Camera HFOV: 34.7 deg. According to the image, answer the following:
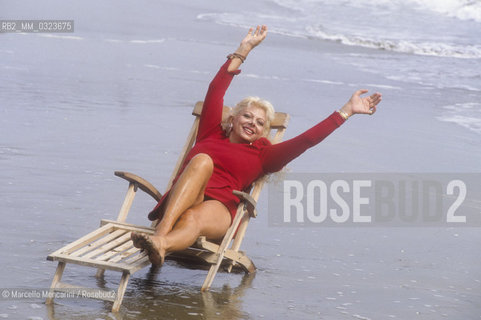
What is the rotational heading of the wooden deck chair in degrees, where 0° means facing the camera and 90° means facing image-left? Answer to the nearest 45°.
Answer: approximately 45°
